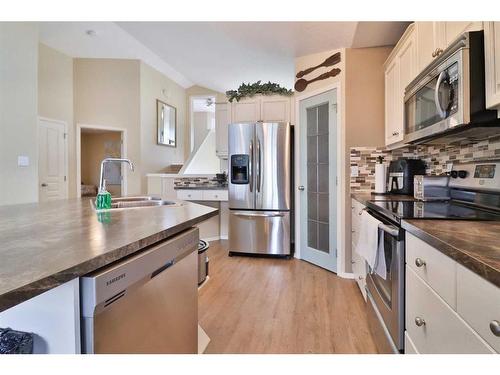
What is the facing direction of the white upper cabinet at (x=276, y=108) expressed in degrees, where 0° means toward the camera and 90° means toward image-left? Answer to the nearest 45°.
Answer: approximately 0°

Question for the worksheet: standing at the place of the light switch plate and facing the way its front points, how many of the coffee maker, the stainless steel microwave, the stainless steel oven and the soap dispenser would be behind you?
0

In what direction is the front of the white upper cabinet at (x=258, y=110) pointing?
toward the camera

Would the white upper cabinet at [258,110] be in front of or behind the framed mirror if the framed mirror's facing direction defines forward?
in front

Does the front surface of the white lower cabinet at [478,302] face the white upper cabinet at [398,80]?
no

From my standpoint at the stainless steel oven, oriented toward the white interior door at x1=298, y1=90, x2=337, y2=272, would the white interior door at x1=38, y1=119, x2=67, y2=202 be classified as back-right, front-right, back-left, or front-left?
front-left

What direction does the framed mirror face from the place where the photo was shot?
facing the viewer and to the right of the viewer

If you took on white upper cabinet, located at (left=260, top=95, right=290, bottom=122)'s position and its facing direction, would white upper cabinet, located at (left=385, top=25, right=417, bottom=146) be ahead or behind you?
ahead

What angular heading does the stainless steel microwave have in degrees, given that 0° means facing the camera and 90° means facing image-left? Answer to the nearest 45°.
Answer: approximately 45°

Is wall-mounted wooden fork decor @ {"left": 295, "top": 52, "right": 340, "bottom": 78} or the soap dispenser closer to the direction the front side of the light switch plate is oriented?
the soap dispenser
